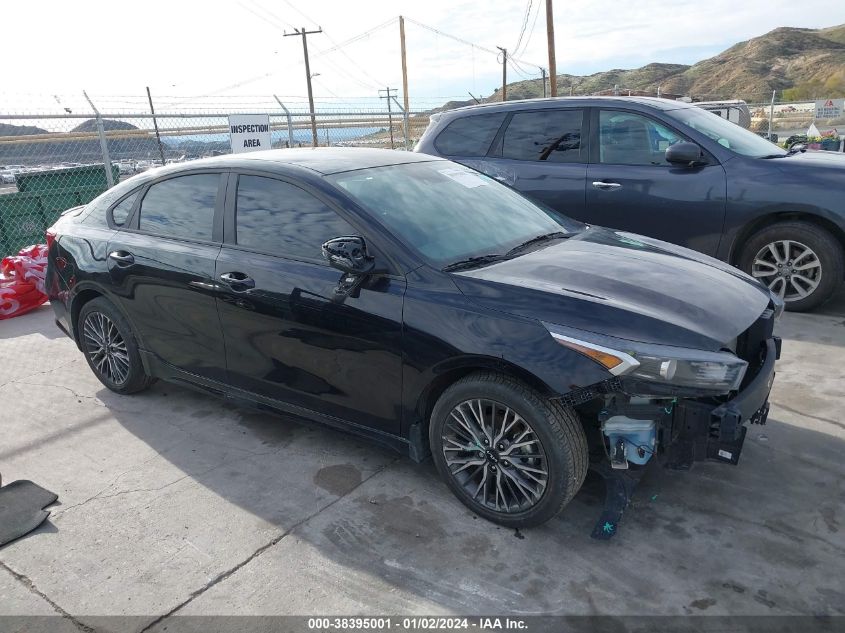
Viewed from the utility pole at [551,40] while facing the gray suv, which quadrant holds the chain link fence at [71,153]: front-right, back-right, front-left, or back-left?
front-right

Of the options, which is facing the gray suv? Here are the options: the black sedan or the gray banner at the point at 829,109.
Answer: the gray banner

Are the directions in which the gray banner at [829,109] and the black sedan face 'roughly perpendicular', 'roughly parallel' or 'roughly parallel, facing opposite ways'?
roughly perpendicular

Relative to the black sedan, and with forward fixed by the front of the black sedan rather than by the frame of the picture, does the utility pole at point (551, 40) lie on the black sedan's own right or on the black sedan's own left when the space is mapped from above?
on the black sedan's own left

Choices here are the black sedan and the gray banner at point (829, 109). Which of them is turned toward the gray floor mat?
the gray banner

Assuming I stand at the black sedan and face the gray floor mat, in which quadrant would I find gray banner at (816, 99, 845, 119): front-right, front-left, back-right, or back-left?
back-right

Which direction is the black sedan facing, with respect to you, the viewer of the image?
facing the viewer and to the right of the viewer

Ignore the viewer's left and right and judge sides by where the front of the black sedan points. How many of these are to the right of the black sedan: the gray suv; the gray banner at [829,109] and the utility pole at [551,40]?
0

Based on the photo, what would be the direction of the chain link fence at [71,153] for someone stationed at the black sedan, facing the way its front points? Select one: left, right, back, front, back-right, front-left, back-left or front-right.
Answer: back

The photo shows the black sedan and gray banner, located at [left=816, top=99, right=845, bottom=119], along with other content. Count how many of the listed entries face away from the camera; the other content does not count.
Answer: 0

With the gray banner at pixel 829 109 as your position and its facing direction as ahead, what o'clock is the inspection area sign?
The inspection area sign is roughly at 1 o'clock from the gray banner.

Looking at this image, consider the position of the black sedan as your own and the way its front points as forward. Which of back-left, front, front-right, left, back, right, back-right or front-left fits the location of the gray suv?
left

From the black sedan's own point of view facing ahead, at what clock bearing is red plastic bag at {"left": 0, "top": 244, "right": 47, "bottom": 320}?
The red plastic bag is roughly at 6 o'clock from the black sedan.

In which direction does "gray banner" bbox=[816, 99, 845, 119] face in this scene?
toward the camera

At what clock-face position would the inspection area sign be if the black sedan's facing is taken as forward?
The inspection area sign is roughly at 7 o'clock from the black sedan.

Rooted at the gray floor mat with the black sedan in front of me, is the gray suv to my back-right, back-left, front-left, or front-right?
front-left

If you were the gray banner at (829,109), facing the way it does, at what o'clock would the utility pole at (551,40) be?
The utility pole is roughly at 3 o'clock from the gray banner.

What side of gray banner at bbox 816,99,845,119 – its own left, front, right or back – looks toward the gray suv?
front
